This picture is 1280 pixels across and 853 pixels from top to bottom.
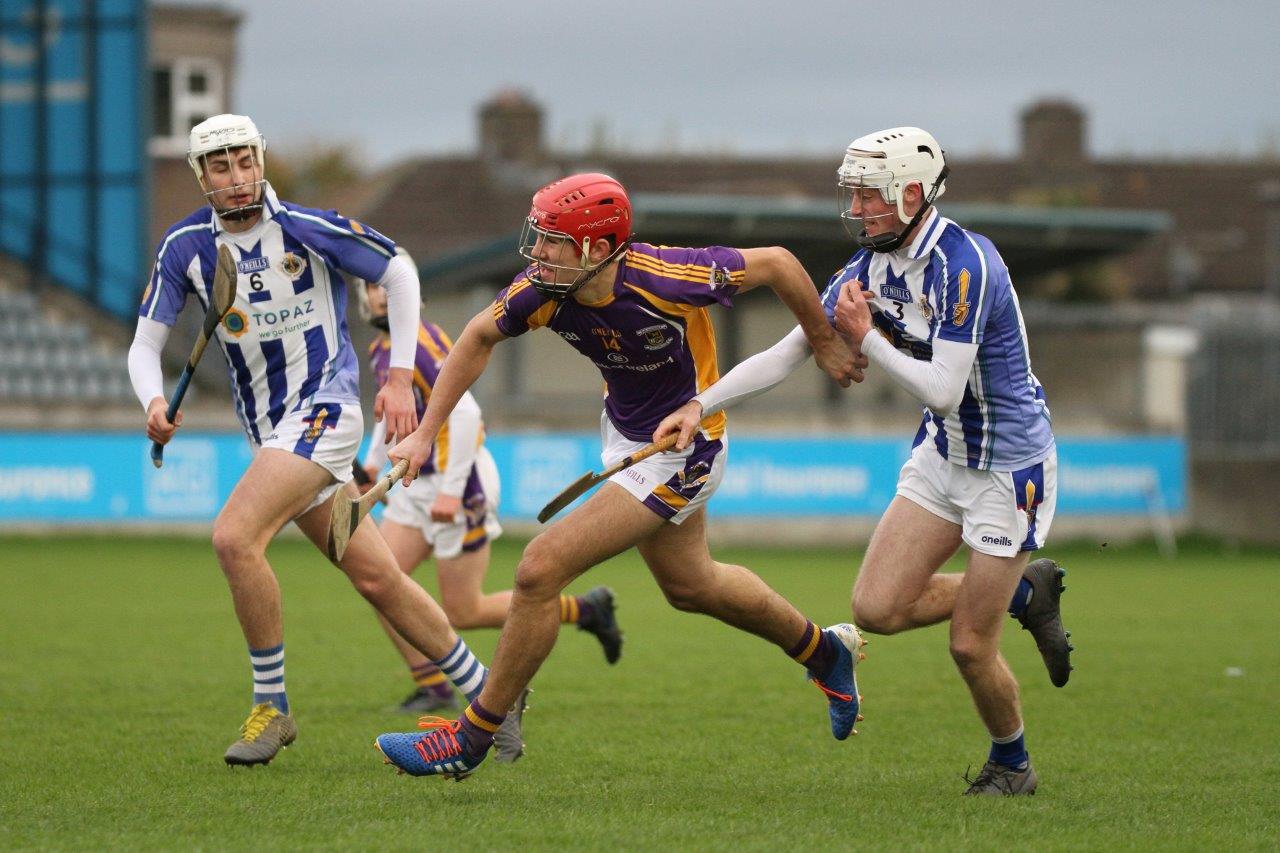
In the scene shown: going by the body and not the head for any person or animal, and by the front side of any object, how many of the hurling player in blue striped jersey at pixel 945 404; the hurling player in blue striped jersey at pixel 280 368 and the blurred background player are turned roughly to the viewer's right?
0

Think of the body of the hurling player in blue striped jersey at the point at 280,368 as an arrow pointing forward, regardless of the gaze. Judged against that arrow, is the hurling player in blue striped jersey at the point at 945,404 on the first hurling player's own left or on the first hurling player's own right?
on the first hurling player's own left

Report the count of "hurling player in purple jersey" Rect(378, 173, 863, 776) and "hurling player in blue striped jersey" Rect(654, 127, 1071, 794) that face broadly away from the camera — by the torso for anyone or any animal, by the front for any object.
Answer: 0

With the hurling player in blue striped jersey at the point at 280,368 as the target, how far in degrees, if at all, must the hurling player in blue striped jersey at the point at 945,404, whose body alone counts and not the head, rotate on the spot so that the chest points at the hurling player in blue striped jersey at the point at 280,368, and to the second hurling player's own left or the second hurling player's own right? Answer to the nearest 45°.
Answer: approximately 45° to the second hurling player's own right

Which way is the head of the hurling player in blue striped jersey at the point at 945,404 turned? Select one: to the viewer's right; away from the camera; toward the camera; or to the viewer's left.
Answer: to the viewer's left

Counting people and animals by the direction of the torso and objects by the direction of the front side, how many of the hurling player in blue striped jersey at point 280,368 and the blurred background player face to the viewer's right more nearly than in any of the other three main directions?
0

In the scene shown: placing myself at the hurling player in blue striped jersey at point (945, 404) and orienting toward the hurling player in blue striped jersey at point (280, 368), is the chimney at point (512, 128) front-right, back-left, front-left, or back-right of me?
front-right

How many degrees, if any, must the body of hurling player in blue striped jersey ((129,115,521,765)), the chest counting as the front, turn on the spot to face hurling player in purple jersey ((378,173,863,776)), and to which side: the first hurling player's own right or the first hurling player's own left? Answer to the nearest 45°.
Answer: approximately 90° to the first hurling player's own left

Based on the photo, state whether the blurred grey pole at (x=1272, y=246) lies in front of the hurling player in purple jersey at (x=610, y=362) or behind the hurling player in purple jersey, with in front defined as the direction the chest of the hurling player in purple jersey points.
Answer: behind

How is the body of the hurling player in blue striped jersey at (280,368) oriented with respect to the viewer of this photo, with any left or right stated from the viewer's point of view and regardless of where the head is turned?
facing the viewer and to the left of the viewer

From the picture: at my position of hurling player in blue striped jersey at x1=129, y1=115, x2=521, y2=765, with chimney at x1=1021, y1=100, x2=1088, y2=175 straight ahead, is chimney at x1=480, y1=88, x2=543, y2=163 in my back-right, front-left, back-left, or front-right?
front-left

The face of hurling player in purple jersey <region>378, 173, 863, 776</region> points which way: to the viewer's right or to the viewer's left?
to the viewer's left

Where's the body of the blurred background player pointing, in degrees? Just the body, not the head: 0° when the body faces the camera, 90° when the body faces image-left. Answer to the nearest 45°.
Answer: approximately 90°
